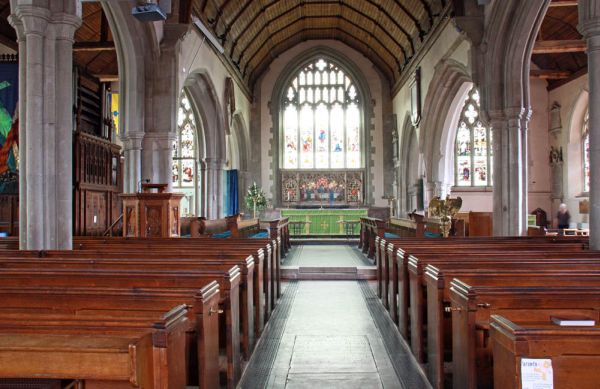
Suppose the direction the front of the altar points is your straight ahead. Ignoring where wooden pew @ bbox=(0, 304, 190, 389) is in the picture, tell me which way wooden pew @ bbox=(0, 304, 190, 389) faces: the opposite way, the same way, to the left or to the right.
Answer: the opposite way

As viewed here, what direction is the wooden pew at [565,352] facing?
away from the camera

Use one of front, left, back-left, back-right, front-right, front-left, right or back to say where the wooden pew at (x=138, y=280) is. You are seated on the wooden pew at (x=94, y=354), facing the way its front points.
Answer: front

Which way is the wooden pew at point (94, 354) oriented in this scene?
away from the camera

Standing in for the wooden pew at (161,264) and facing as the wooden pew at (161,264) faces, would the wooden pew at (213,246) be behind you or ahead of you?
ahead

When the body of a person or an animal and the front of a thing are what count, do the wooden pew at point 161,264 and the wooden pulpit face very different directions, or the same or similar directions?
very different directions

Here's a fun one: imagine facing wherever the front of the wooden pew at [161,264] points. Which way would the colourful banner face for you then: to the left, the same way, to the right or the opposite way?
the opposite way

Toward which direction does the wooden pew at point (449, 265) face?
away from the camera

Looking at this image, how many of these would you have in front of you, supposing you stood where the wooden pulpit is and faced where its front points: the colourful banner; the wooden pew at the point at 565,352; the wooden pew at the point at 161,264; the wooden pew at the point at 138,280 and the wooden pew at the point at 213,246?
4

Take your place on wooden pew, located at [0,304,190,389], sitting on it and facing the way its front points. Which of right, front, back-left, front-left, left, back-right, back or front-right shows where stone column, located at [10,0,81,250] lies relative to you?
front

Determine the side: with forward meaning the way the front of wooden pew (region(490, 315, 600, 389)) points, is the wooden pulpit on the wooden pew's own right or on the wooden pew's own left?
on the wooden pew's own left

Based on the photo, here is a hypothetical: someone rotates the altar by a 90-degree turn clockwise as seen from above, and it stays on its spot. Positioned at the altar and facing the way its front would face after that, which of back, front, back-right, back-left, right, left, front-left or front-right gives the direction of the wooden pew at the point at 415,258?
left

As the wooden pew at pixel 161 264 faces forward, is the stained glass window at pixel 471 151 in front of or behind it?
in front

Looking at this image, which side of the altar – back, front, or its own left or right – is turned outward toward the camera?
front

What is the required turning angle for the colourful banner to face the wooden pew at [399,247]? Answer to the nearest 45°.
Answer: approximately 45° to its left

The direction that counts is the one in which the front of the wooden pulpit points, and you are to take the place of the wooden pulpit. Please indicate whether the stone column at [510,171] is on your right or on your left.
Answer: on your left

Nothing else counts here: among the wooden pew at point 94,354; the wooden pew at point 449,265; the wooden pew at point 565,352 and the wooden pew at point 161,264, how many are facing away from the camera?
4

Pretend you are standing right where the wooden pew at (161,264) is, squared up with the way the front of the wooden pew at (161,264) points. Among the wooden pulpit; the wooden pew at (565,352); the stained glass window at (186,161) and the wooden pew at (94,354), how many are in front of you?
2

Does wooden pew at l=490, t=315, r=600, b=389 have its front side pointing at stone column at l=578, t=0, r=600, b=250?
yes
